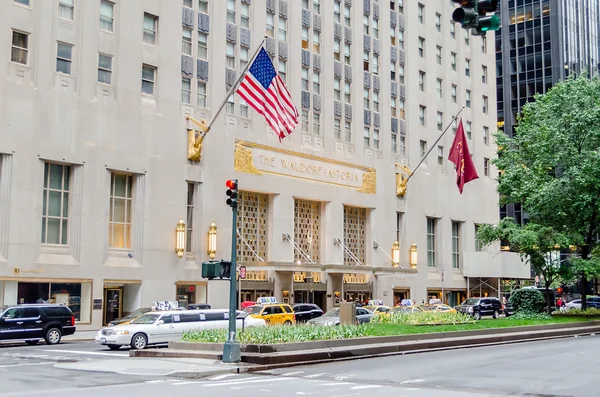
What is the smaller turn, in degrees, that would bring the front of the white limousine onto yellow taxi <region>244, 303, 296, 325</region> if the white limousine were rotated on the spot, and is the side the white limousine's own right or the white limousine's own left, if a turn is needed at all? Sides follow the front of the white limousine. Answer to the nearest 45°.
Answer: approximately 180°

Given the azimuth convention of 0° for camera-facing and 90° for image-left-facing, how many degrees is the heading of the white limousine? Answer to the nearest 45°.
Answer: approximately 45°

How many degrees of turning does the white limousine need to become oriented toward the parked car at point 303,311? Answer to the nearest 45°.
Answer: approximately 180°

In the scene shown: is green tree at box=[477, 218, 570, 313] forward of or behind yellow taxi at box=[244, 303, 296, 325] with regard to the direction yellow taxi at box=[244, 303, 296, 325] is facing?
behind

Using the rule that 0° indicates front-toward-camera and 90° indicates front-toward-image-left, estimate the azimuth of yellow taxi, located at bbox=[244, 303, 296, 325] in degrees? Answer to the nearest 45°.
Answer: approximately 45°

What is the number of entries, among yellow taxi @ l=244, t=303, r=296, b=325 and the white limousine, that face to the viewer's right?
0

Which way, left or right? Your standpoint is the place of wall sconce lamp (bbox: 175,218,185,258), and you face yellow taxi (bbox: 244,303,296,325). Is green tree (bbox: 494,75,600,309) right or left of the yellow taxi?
left
